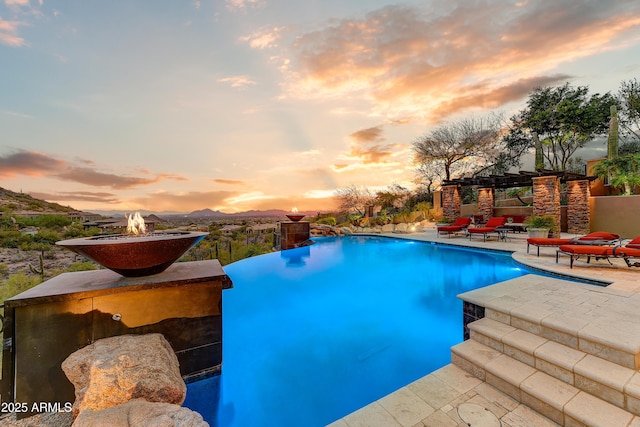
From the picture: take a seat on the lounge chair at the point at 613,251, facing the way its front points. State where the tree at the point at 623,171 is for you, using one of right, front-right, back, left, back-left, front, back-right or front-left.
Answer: right

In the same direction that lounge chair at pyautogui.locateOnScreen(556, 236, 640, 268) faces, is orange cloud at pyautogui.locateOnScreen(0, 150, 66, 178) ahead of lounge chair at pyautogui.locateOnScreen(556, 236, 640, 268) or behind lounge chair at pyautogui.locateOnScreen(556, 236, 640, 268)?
ahead

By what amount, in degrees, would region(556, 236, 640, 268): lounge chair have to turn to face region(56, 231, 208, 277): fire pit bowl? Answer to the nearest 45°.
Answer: approximately 90° to its left

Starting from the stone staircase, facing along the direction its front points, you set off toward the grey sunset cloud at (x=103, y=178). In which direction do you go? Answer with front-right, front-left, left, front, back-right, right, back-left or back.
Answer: front-right

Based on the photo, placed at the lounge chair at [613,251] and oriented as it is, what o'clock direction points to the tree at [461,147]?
The tree is roughly at 2 o'clock from the lounge chair.

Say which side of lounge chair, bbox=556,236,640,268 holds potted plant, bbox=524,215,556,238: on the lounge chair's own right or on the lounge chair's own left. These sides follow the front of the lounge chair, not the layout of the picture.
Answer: on the lounge chair's own right

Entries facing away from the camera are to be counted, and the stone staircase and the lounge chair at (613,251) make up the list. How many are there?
0

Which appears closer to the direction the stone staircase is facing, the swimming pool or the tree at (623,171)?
the swimming pool

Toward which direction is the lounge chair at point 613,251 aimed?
to the viewer's left

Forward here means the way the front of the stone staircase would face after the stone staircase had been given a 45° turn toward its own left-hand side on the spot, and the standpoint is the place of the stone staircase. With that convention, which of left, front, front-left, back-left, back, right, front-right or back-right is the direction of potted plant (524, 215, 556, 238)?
back

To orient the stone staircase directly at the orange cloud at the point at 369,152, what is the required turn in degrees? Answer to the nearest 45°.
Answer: approximately 90° to its right

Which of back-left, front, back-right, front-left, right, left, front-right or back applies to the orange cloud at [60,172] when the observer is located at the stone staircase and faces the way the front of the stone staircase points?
front-right

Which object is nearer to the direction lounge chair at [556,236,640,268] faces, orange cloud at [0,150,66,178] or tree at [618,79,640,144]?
the orange cloud

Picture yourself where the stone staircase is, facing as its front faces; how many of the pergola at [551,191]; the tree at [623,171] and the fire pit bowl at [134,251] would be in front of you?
1
